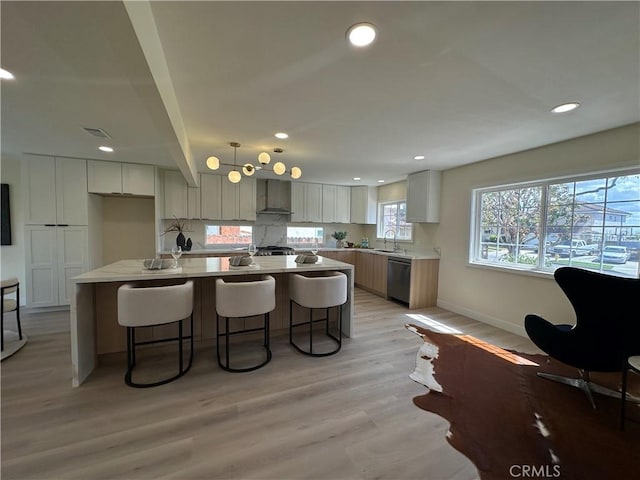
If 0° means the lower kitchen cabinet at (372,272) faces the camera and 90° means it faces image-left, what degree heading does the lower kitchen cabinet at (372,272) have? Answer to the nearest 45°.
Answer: approximately 45°

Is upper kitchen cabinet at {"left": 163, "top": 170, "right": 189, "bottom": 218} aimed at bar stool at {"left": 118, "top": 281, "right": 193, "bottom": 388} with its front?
yes

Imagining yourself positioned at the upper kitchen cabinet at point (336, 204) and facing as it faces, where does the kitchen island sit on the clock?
The kitchen island is roughly at 1 o'clock from the upper kitchen cabinet.

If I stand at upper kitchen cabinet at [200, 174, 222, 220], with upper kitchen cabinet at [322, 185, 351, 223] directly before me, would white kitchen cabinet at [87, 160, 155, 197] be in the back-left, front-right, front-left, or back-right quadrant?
back-right

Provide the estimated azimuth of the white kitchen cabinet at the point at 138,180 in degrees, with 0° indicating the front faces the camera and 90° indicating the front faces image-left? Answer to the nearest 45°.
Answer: approximately 0°

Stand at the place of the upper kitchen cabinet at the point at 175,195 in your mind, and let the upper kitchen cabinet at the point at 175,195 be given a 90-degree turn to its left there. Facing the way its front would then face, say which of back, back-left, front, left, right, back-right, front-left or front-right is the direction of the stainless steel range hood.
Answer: front
